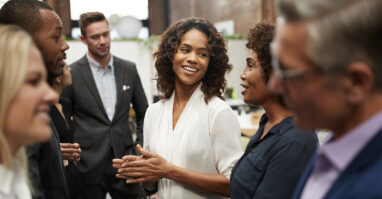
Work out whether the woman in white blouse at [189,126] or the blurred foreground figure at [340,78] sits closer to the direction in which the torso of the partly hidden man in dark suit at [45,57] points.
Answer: the woman in white blouse

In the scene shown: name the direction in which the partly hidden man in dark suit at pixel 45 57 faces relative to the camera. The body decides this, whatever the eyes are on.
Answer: to the viewer's right

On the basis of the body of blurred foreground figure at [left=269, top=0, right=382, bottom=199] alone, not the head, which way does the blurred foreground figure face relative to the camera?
to the viewer's left

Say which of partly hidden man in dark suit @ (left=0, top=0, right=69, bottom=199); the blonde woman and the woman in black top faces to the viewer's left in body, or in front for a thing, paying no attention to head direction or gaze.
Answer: the woman in black top

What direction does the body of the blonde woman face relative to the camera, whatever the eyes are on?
to the viewer's right

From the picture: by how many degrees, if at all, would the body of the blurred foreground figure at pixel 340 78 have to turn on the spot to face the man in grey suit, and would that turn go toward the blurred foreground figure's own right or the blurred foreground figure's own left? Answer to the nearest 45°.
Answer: approximately 45° to the blurred foreground figure's own right

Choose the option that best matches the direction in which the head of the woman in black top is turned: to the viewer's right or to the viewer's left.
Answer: to the viewer's left

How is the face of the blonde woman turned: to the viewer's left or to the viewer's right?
to the viewer's right

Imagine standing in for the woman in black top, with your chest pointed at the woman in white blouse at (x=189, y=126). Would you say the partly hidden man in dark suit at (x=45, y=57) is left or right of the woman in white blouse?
left

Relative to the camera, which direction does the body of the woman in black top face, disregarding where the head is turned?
to the viewer's left

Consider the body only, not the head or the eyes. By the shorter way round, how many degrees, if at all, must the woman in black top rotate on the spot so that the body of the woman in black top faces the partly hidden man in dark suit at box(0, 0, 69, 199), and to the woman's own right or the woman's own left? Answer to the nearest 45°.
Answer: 0° — they already face them

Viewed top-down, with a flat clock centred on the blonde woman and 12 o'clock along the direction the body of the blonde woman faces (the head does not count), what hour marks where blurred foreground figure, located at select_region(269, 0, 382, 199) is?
The blurred foreground figure is roughly at 1 o'clock from the blonde woman.
